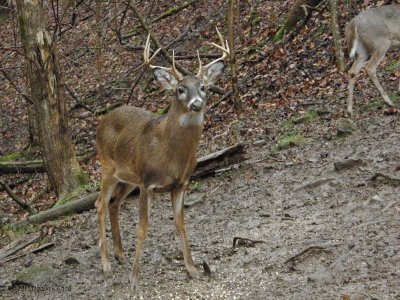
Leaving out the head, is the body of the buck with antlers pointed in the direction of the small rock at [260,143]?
no

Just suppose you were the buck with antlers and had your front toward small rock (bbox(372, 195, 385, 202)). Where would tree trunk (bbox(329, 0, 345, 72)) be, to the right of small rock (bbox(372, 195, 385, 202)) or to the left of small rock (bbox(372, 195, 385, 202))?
left

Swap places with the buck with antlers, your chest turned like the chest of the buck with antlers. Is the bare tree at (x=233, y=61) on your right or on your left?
on your left

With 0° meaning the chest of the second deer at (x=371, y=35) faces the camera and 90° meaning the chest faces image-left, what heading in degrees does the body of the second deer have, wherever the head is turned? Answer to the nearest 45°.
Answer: approximately 270°

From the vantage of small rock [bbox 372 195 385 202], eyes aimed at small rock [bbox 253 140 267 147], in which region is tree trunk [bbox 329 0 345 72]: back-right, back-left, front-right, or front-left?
front-right

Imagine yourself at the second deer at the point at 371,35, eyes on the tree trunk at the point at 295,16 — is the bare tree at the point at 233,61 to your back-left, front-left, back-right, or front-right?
front-left

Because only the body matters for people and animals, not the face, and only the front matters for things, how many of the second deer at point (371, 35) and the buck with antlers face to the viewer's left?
0

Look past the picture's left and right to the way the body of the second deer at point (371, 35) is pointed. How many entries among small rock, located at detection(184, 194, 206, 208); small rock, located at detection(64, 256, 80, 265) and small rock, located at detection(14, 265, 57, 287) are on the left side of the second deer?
0

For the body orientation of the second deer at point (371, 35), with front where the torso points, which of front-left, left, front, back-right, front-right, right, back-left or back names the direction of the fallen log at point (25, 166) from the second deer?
back

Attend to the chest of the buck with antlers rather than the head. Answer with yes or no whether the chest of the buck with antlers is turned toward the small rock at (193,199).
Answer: no

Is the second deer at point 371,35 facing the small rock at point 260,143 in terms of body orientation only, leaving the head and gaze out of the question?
no

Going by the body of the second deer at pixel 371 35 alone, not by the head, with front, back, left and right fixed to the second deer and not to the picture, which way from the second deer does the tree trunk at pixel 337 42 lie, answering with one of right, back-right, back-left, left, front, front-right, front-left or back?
back-left

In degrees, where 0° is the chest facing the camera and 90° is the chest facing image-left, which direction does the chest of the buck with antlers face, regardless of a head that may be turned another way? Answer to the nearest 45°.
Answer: approximately 315°
